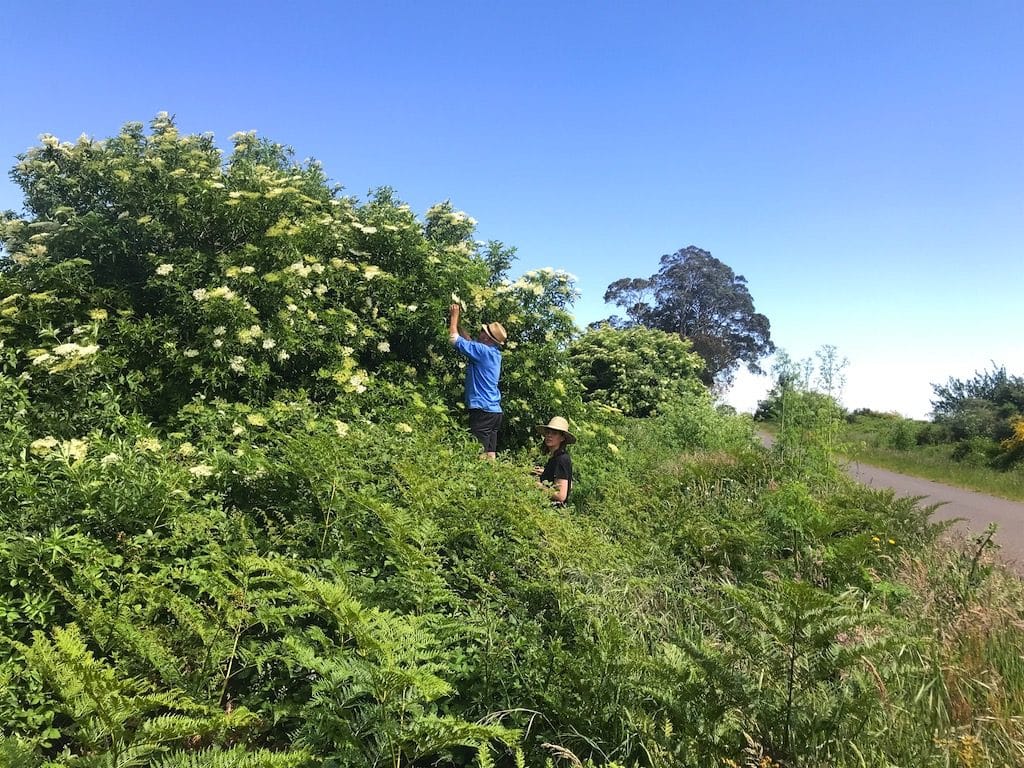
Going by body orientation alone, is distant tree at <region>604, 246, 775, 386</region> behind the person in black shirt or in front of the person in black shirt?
behind

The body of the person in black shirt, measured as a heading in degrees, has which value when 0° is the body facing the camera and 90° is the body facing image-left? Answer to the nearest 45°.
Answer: approximately 45°

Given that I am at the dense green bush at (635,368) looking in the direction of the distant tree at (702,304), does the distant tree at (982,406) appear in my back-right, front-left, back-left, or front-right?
front-right

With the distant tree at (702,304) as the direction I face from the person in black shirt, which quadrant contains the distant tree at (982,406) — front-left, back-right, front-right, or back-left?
front-right

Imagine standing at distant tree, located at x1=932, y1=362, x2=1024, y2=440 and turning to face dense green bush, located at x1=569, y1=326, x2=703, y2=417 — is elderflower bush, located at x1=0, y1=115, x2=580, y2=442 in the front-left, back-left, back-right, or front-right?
front-left

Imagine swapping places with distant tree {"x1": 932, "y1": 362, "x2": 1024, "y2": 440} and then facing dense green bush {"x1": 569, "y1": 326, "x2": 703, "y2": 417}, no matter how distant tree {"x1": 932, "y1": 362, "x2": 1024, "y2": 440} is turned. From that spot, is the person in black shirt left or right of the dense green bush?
left

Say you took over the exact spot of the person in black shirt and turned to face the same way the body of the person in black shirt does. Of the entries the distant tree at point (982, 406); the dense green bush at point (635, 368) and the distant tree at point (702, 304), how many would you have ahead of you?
0

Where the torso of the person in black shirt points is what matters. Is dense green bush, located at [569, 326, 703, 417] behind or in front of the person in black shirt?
behind

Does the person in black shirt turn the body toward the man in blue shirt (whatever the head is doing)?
no

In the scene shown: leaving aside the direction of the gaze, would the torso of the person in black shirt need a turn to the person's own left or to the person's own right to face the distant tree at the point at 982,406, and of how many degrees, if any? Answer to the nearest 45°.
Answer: approximately 180°

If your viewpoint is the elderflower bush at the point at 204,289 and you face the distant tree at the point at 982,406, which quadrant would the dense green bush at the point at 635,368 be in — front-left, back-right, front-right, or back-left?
front-left
